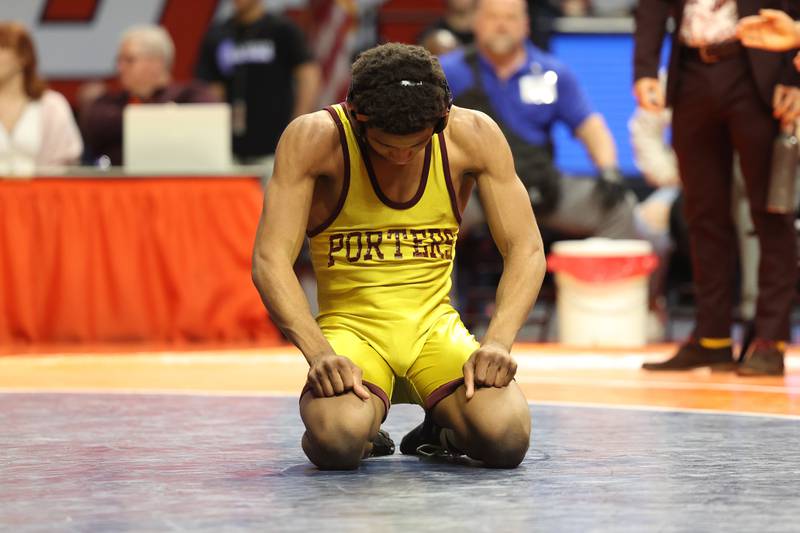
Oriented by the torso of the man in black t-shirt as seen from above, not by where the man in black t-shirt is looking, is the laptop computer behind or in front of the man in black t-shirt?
in front

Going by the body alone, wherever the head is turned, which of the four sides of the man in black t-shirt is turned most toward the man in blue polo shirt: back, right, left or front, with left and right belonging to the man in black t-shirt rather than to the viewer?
left

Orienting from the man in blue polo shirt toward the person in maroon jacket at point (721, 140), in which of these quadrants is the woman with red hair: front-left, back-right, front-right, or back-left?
back-right

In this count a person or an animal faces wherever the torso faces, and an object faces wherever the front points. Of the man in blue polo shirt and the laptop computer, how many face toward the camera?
1

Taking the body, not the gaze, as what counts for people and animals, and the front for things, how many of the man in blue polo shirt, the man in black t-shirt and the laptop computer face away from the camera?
1

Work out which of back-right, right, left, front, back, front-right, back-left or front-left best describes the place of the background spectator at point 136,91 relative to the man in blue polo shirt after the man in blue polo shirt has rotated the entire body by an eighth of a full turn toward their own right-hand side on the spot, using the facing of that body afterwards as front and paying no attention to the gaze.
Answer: front-right

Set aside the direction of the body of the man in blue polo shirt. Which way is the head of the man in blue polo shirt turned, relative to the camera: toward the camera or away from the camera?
toward the camera

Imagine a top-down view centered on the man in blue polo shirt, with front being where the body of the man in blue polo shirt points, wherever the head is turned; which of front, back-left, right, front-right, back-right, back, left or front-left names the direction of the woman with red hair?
right

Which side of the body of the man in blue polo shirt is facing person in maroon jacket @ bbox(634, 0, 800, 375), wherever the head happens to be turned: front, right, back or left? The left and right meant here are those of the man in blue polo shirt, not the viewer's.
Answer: front

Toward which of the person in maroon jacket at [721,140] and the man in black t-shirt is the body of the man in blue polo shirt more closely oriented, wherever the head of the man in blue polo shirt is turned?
the person in maroon jacket

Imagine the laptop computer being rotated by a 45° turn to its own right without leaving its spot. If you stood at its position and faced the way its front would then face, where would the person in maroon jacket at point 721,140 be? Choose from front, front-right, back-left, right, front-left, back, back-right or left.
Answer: right

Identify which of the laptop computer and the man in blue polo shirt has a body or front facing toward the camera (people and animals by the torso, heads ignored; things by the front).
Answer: the man in blue polo shirt

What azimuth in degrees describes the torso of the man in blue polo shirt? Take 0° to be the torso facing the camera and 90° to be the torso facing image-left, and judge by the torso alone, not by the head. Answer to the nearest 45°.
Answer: approximately 0°

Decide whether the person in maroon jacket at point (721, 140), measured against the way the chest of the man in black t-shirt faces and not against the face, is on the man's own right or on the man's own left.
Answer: on the man's own left

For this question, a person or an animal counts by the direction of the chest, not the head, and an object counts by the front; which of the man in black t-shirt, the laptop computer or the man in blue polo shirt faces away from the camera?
the laptop computer

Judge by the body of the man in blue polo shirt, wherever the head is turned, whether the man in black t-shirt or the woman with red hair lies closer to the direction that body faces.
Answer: the woman with red hair

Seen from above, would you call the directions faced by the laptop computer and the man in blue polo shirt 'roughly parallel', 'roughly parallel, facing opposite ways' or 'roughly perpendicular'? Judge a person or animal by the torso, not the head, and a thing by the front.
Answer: roughly parallel, facing opposite ways

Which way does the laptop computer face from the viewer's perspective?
away from the camera

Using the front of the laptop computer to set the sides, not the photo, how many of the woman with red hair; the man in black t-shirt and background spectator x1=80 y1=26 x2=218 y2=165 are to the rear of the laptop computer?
0

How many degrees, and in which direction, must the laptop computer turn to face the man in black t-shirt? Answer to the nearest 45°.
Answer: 0° — it already faces them
